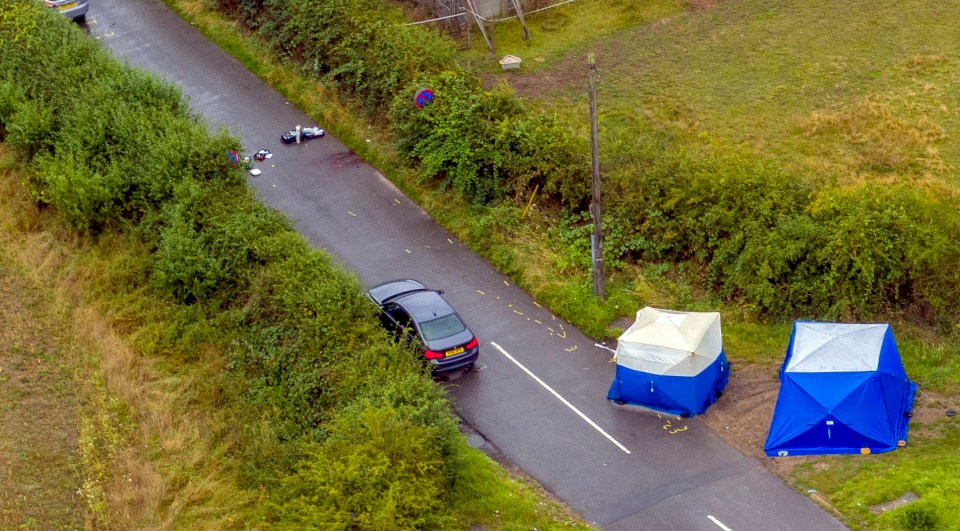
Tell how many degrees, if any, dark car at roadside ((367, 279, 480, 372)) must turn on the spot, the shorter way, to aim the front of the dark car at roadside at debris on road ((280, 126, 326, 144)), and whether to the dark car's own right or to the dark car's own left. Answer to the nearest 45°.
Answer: approximately 45° to the dark car's own right

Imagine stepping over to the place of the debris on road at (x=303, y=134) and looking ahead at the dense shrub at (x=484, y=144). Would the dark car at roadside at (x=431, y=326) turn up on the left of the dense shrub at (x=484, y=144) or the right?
right

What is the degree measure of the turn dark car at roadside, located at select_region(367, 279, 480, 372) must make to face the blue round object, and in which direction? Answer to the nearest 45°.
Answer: approximately 45° to its right

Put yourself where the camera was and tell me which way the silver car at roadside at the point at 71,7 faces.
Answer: facing away from the viewer and to the left of the viewer

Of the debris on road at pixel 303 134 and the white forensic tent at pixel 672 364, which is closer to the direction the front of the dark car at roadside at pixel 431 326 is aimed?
the debris on road

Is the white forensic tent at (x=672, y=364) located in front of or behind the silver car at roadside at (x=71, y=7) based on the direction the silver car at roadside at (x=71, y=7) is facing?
behind

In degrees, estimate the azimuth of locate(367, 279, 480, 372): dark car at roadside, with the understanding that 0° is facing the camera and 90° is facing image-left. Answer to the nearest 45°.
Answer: approximately 135°

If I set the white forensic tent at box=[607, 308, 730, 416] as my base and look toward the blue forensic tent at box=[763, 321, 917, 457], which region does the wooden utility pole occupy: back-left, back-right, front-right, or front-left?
back-left

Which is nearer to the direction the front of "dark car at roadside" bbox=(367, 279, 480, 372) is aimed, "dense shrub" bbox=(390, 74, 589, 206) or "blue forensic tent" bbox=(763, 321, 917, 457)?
the dense shrub

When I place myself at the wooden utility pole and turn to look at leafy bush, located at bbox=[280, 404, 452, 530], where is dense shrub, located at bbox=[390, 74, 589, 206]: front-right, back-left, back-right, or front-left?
back-right

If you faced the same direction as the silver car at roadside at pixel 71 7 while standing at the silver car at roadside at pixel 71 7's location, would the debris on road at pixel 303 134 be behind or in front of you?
behind
